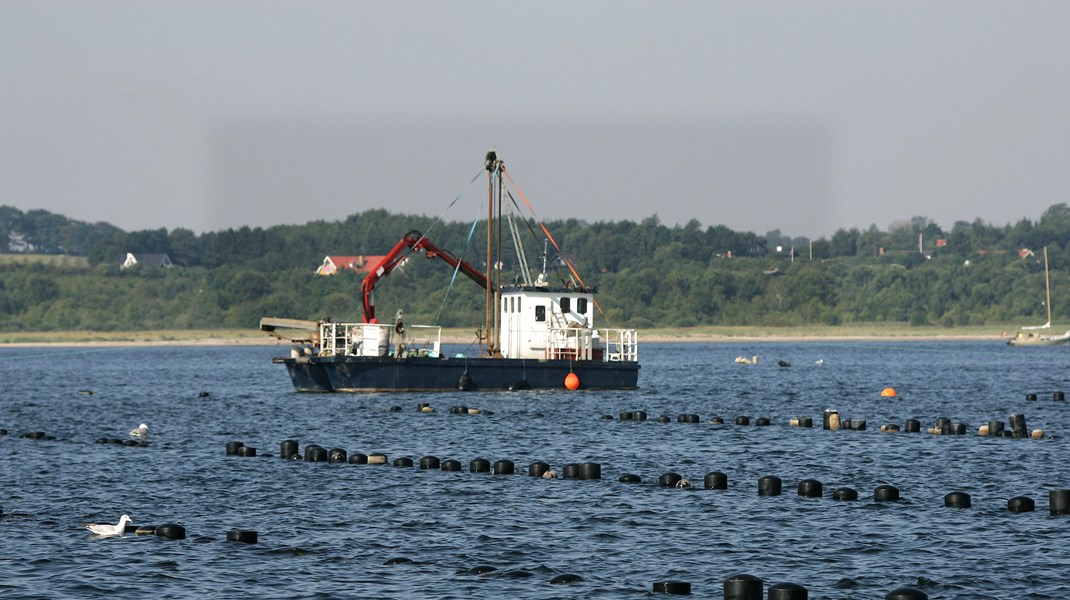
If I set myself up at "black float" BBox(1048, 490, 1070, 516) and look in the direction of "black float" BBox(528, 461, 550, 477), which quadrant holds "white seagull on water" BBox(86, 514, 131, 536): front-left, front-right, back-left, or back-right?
front-left

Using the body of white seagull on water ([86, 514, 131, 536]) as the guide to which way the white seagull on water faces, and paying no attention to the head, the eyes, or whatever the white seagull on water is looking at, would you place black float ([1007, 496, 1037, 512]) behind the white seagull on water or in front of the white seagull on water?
in front

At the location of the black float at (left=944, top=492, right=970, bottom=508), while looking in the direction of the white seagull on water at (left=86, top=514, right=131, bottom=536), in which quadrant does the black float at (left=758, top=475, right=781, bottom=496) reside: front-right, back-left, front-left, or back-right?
front-right

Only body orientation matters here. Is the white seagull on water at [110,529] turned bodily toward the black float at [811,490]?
yes

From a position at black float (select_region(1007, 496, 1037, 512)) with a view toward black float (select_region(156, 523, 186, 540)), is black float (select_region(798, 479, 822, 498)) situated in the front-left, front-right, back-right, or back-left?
front-right

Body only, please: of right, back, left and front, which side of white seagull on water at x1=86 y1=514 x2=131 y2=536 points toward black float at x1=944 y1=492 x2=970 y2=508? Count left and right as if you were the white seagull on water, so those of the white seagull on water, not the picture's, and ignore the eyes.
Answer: front

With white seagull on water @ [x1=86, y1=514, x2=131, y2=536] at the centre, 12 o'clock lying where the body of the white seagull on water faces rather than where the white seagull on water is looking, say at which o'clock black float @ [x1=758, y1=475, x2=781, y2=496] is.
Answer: The black float is roughly at 12 o'clock from the white seagull on water.

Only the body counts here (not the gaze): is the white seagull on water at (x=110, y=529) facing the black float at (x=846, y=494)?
yes

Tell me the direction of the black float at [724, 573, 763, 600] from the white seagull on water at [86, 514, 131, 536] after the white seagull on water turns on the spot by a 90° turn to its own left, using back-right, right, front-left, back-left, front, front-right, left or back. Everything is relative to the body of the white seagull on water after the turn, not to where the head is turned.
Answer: back-right

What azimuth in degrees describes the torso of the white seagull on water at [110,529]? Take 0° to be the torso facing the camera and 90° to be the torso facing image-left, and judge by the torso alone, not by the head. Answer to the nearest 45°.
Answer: approximately 270°

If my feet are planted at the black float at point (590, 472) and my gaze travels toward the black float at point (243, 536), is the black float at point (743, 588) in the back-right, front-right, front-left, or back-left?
front-left

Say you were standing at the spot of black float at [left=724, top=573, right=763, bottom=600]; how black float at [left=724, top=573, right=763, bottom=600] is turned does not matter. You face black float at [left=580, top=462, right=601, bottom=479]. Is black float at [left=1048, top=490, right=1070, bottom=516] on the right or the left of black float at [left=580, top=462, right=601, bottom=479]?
right

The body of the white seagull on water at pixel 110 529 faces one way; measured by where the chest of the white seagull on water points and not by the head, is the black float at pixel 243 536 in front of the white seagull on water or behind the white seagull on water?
in front

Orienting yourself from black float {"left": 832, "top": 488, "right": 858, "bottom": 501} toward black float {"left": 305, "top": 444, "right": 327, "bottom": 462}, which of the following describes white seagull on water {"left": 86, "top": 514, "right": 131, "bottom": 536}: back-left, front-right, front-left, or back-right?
front-left

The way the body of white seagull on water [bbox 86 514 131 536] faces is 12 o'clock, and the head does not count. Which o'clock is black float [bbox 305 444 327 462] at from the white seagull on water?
The black float is roughly at 10 o'clock from the white seagull on water.

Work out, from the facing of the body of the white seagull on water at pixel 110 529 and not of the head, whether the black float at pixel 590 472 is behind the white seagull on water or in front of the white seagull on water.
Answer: in front
